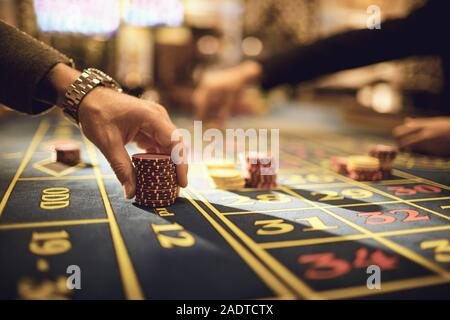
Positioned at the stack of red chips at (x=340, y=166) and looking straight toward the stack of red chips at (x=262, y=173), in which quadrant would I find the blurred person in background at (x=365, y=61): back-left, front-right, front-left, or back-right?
back-right

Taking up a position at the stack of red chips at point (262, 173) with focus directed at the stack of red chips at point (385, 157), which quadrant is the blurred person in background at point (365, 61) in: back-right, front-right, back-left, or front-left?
front-left
